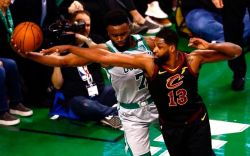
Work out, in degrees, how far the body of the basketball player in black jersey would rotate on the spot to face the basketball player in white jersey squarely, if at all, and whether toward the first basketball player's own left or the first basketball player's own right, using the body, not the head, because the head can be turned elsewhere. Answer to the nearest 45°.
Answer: approximately 135° to the first basketball player's own right

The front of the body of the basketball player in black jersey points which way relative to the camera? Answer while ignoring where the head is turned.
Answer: toward the camera

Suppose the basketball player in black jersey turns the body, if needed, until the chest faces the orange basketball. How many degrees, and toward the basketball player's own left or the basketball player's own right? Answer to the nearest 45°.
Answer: approximately 135° to the basketball player's own right

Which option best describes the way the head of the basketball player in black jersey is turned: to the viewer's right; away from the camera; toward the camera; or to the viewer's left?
to the viewer's left
